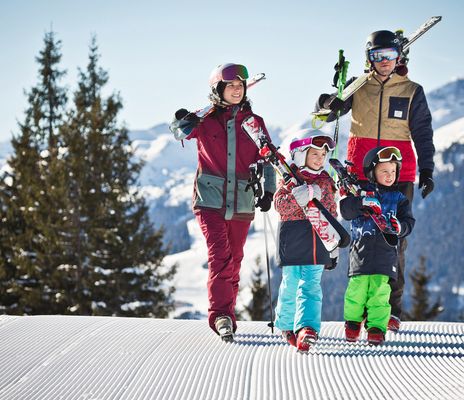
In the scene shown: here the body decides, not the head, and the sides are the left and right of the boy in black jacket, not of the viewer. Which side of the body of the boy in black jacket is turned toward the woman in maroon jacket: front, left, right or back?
right

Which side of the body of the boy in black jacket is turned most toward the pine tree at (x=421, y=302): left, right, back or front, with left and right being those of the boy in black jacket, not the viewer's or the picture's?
back

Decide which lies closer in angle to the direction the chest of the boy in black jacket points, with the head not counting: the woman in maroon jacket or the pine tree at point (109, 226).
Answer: the woman in maroon jacket

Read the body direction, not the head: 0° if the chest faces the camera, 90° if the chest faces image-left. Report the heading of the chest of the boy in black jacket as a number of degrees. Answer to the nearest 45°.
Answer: approximately 0°

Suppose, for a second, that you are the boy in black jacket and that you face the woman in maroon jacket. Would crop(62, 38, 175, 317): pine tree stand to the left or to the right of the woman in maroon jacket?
right

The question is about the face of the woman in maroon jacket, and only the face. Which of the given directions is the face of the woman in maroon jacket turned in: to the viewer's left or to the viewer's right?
to the viewer's right

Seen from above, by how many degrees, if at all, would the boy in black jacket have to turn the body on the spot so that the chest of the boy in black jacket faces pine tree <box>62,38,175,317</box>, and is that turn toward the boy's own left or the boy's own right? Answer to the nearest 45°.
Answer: approximately 135° to the boy's own right

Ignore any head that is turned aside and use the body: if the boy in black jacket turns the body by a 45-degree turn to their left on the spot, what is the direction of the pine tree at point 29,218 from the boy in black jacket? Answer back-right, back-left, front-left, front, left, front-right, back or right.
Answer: back

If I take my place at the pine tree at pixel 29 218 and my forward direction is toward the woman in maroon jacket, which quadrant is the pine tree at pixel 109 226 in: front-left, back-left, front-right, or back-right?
front-left

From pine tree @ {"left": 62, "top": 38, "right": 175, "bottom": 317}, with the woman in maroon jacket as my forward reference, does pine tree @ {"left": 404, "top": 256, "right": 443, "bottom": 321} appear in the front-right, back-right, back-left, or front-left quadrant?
back-left

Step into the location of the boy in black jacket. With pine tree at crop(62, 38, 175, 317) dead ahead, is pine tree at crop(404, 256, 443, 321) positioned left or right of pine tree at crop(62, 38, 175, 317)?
right
